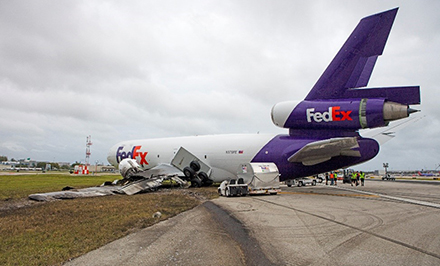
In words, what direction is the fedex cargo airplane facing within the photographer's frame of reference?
facing away from the viewer and to the left of the viewer

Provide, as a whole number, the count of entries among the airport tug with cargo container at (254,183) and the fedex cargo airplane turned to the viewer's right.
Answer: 0

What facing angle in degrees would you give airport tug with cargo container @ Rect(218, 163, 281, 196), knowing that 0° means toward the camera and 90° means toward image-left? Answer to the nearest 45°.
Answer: approximately 90°

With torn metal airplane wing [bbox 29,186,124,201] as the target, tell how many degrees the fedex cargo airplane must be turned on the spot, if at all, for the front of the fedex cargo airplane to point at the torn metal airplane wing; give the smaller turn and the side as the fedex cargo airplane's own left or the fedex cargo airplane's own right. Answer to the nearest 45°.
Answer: approximately 45° to the fedex cargo airplane's own left
